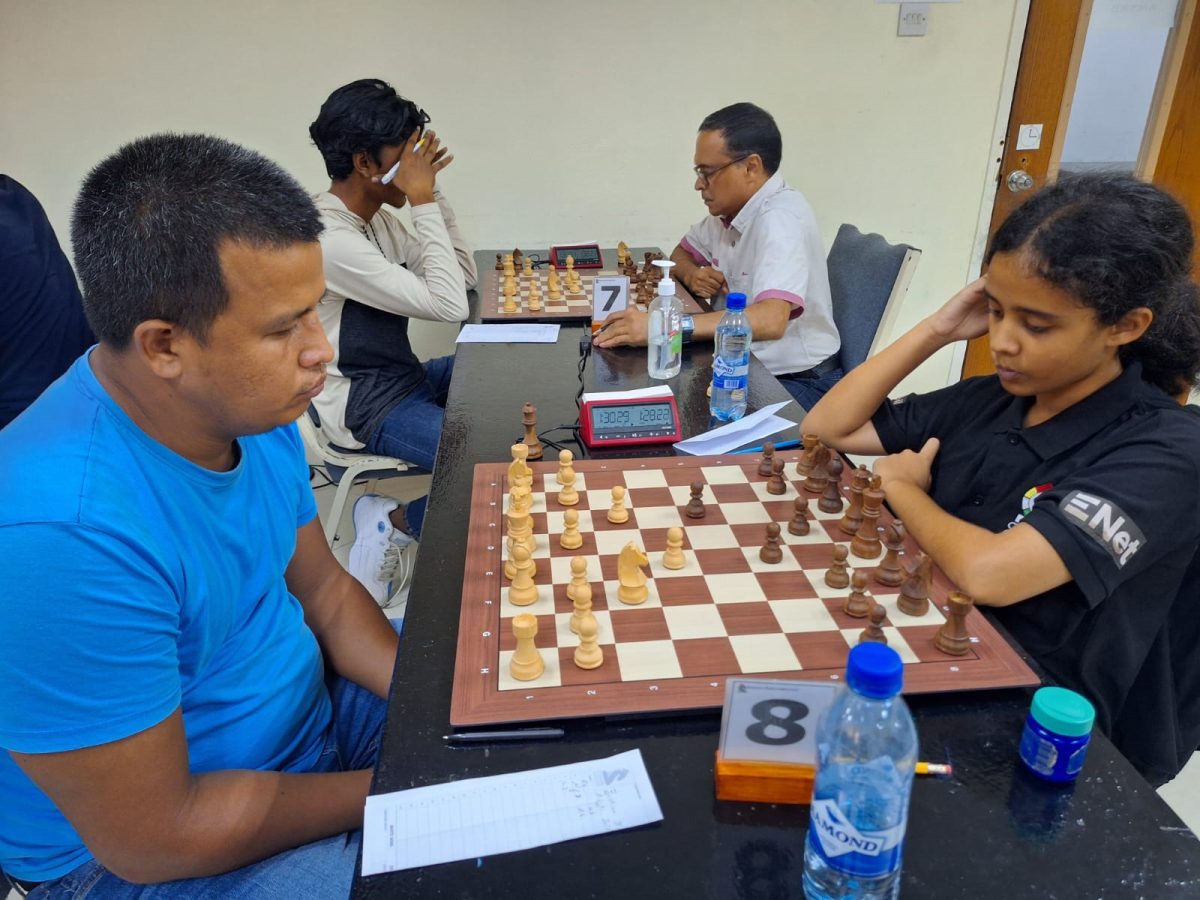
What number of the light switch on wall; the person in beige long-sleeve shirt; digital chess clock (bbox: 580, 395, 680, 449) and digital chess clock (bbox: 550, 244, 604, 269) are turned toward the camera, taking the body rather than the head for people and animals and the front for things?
3

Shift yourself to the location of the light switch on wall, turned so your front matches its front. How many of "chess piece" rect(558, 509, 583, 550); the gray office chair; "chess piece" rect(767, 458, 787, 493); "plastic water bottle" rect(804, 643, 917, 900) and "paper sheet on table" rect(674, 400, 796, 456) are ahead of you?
5

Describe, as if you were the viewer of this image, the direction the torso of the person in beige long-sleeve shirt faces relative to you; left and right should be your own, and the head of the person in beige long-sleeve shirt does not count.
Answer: facing to the right of the viewer

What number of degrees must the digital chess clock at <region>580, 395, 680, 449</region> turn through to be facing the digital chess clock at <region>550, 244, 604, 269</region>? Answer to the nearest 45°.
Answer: approximately 180°

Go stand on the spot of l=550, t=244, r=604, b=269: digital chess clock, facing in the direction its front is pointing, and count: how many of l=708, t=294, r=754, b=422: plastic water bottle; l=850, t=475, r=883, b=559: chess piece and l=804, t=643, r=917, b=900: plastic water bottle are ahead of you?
3

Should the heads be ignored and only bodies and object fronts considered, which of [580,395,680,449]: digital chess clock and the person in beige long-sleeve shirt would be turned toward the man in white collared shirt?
the person in beige long-sleeve shirt

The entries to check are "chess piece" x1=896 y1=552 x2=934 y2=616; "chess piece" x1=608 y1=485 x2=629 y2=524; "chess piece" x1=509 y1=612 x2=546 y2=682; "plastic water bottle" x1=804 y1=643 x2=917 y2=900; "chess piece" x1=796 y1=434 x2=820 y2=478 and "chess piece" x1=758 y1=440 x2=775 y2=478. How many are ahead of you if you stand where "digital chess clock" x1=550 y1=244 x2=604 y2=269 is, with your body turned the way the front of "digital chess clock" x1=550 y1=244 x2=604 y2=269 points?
6

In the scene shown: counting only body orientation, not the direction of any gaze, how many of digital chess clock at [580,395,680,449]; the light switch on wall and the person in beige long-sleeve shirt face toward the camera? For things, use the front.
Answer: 2

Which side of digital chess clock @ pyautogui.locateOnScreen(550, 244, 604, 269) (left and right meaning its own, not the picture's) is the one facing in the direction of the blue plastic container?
front

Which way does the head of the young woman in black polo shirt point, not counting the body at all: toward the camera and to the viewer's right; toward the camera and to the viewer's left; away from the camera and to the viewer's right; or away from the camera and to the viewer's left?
toward the camera and to the viewer's left

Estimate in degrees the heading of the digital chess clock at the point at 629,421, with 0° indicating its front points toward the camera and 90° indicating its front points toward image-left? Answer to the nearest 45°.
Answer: approximately 0°

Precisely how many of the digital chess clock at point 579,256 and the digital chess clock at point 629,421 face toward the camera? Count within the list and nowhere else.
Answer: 2

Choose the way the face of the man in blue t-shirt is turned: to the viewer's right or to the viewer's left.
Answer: to the viewer's right
